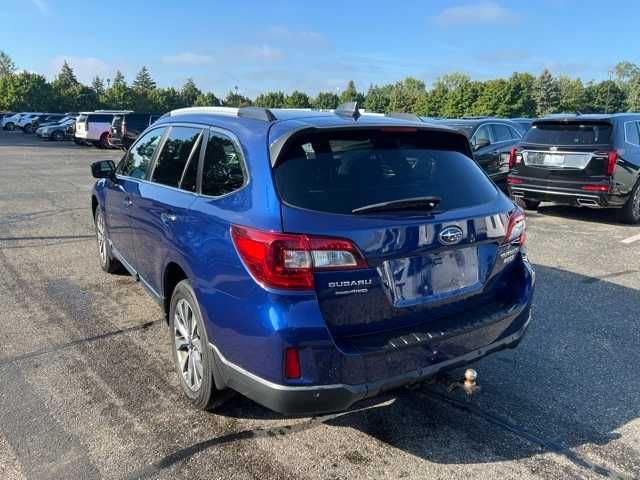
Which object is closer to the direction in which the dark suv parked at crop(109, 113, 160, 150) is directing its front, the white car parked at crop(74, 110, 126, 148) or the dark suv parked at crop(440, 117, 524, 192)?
the white car parked

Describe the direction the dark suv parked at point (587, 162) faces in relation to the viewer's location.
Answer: facing away from the viewer and to the right of the viewer

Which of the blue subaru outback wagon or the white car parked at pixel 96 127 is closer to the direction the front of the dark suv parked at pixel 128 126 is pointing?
the white car parked

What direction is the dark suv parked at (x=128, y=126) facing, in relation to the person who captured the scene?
facing away from the viewer and to the right of the viewer

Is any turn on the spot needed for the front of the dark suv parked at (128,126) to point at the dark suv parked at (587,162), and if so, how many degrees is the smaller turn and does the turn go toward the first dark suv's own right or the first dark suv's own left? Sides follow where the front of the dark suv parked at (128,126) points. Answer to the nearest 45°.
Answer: approximately 135° to the first dark suv's own right

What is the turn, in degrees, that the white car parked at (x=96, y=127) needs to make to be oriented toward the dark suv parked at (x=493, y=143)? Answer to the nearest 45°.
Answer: approximately 135° to its right

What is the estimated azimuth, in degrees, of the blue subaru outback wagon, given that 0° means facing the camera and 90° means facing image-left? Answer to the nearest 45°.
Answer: approximately 135°
